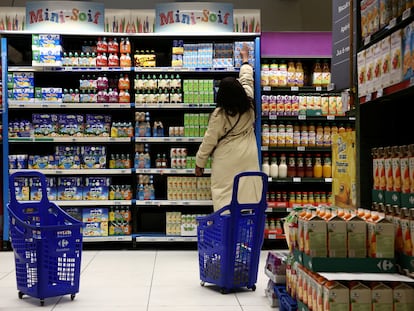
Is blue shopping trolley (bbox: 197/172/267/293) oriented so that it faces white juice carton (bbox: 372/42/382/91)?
no

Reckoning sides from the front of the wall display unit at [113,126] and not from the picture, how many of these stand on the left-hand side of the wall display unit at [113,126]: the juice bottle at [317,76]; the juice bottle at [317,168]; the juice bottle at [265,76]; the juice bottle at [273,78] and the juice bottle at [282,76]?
5

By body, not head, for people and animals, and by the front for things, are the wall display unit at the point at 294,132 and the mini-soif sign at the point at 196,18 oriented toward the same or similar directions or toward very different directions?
same or similar directions

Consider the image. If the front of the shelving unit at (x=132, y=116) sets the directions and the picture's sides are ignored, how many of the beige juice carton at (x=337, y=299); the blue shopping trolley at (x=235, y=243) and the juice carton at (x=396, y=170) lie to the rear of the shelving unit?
0

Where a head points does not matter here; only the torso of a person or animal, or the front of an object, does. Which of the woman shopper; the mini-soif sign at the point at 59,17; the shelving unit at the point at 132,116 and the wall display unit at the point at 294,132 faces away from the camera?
the woman shopper

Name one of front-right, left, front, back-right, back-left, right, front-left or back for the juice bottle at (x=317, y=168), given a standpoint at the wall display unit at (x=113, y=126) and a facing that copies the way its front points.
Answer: left

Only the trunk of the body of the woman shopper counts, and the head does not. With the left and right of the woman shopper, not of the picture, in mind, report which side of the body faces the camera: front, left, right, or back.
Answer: back

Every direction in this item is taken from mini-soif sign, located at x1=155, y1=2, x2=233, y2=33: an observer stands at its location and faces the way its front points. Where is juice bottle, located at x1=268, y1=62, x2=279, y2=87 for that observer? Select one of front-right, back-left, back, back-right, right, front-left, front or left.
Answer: left

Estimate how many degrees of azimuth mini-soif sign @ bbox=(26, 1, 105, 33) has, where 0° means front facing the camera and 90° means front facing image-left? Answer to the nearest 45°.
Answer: approximately 0°

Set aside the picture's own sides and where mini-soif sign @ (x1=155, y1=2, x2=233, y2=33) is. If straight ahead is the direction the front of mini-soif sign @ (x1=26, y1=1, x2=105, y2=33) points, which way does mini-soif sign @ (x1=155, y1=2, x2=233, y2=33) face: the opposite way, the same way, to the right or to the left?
the same way

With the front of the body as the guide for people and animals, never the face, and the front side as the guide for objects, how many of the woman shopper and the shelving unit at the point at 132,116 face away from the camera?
1

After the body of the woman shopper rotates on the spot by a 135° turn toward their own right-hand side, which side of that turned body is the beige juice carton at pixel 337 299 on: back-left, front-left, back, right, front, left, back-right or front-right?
front-right

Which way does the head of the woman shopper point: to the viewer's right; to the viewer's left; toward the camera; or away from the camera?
away from the camera

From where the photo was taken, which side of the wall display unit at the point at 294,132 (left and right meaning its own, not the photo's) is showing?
front

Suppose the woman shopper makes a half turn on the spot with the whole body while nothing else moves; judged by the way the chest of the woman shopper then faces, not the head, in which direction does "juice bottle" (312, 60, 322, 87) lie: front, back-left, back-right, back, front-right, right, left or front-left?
back-left

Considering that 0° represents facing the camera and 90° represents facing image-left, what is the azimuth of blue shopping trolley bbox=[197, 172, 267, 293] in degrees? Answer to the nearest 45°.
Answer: approximately 135°

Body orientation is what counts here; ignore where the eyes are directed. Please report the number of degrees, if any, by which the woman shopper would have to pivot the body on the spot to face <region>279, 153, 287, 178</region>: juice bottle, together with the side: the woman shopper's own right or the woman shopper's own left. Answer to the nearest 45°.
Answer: approximately 45° to the woman shopper's own right

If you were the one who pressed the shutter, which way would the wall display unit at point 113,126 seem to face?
facing the viewer
